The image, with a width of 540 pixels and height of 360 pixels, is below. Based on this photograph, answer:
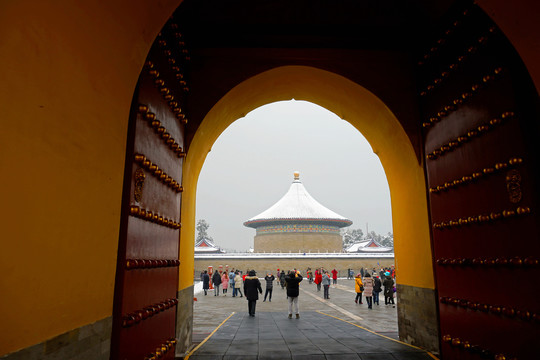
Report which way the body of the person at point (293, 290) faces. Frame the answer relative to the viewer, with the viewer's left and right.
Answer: facing away from the viewer

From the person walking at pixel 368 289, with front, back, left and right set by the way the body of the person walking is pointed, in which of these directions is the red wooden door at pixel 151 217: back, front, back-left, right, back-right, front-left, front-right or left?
back

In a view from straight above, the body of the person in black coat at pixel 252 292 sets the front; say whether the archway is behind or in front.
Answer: behind

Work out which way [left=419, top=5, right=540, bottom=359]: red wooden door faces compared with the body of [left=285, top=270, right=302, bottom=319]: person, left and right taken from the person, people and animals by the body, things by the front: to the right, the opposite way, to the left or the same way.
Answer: to the left

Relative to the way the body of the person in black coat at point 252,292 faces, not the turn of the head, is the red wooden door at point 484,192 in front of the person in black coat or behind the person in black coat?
behind

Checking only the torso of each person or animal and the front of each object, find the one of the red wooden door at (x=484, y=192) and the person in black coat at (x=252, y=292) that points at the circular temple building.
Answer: the person in black coat

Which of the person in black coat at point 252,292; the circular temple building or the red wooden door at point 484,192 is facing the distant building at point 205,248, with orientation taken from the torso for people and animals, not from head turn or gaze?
the person in black coat

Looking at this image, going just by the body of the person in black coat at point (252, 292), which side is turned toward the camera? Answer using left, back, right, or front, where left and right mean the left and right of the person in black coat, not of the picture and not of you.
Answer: back

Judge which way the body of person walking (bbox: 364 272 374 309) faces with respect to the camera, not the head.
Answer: away from the camera
